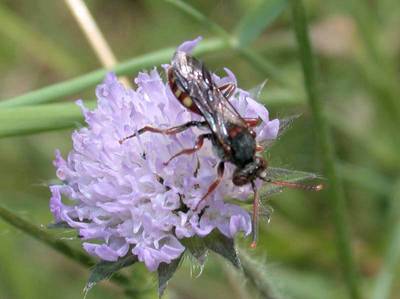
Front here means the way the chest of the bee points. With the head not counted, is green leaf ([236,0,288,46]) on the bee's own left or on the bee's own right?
on the bee's own left

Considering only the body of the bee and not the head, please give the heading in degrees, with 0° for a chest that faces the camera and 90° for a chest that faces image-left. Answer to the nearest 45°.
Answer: approximately 315°
